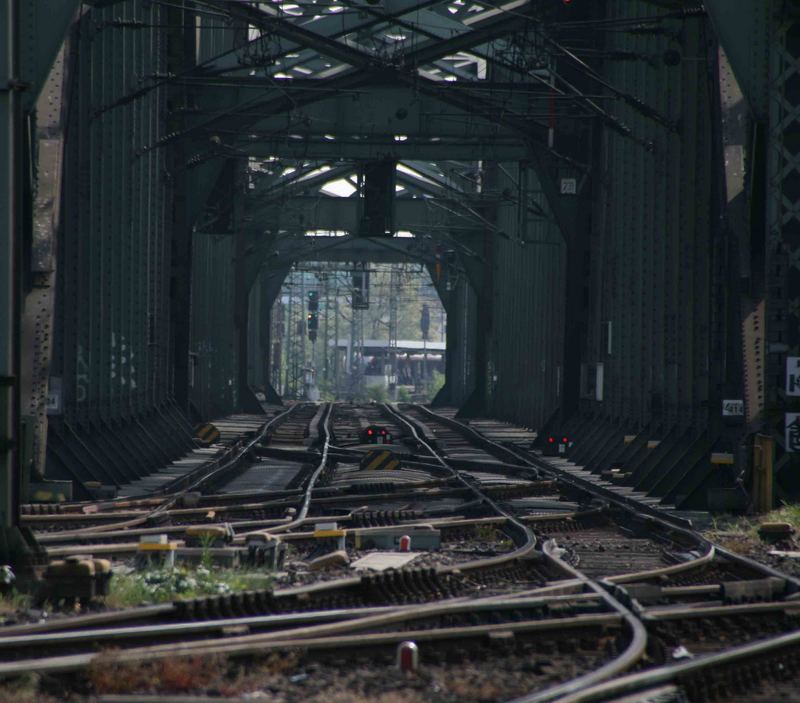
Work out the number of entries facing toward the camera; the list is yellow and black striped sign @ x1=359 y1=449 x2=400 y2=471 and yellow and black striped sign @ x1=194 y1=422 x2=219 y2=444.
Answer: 2

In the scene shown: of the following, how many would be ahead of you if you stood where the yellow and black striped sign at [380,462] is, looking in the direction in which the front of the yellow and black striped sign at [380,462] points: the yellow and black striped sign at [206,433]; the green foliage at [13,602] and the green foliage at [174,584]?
2

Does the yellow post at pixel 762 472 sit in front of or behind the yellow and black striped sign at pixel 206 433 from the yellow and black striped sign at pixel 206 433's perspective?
in front

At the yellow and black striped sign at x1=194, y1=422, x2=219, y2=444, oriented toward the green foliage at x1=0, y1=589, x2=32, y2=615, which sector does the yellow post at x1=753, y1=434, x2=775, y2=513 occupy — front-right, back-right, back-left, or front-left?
front-left

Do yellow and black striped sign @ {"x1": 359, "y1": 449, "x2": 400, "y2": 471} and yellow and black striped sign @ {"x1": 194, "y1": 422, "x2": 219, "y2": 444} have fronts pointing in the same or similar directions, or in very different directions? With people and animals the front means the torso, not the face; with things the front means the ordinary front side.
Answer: same or similar directions

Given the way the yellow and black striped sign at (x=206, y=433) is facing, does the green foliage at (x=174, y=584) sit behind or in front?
in front

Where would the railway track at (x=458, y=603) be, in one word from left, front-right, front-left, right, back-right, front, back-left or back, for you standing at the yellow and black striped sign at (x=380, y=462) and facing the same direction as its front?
front

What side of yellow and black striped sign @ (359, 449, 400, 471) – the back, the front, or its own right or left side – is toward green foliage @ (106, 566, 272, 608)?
front

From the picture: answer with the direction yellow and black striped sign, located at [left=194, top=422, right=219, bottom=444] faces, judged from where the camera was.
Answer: facing the viewer

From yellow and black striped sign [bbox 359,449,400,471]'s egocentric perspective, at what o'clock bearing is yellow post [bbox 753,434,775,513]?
The yellow post is roughly at 11 o'clock from the yellow and black striped sign.

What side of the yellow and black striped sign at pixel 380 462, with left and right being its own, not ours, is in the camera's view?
front

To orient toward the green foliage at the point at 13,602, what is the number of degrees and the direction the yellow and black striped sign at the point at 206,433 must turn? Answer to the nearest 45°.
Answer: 0° — it already faces it

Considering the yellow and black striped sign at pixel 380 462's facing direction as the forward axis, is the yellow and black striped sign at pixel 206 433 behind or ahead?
behind
